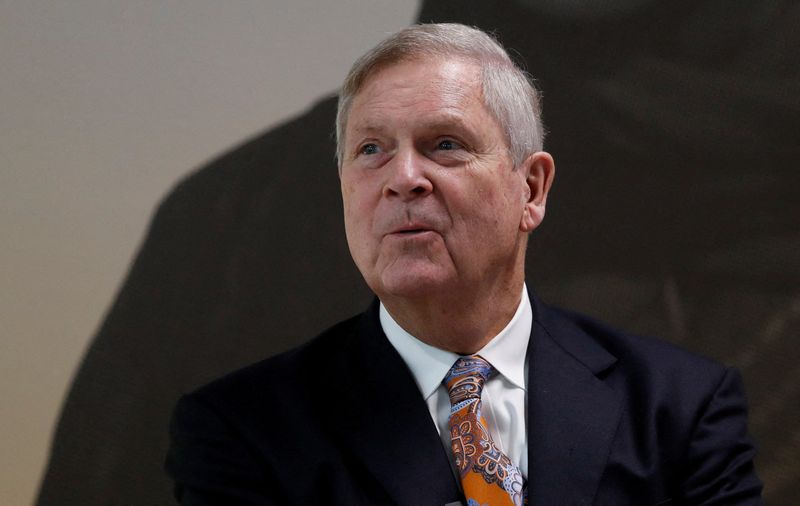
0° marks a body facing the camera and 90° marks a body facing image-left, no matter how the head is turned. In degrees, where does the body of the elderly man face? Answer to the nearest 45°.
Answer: approximately 0°

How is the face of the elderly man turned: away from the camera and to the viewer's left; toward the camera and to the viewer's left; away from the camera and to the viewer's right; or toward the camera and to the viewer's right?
toward the camera and to the viewer's left
